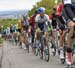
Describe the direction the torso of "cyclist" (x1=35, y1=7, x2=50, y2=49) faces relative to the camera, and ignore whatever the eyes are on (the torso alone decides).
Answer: toward the camera

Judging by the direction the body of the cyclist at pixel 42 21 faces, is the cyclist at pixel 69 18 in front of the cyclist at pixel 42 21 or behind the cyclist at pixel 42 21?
in front
